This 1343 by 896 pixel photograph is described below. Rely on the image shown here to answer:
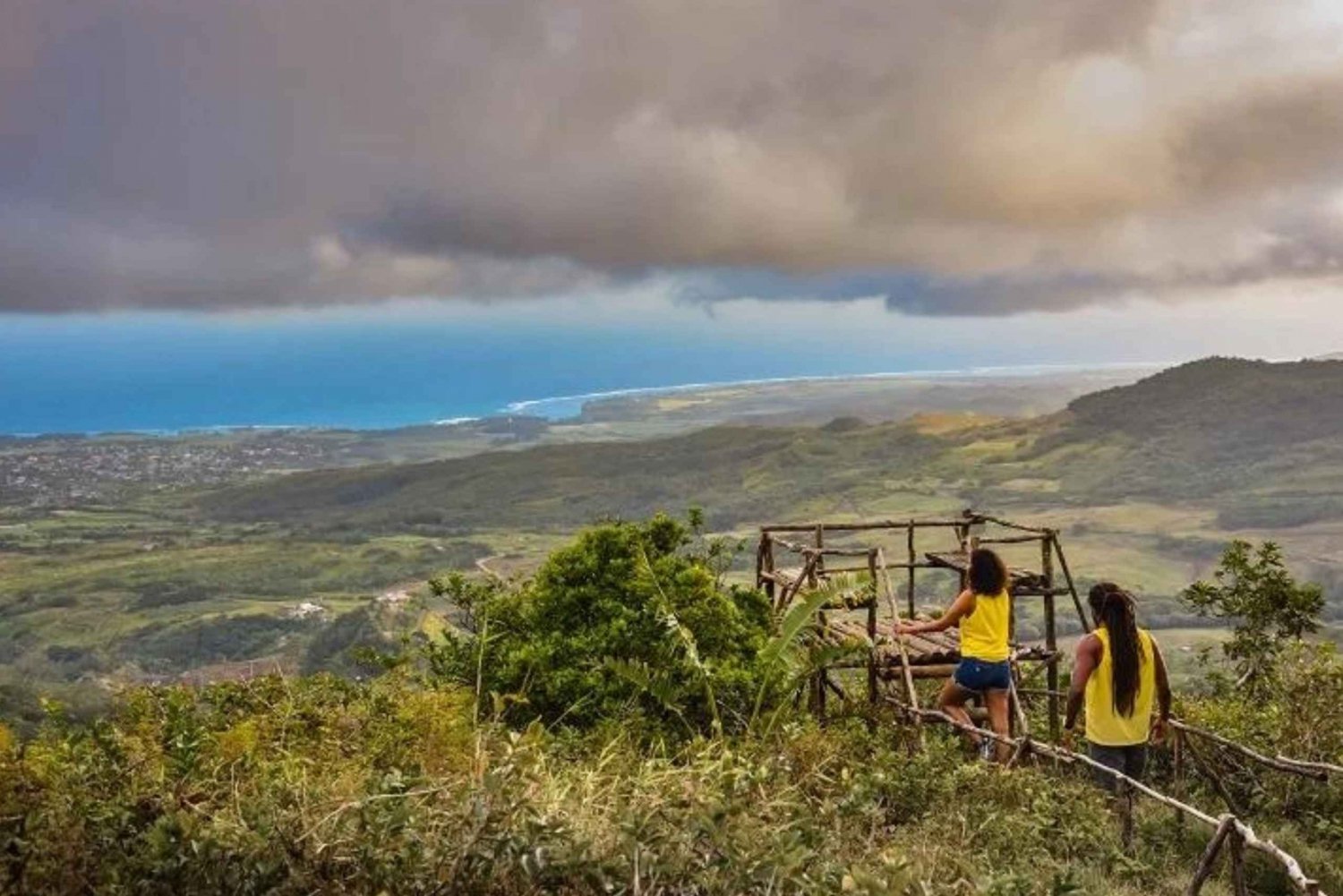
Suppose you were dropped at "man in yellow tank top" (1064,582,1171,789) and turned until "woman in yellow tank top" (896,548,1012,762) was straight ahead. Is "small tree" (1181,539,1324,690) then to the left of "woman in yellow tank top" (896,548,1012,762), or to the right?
right

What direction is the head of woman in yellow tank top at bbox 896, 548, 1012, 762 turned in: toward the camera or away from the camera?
away from the camera

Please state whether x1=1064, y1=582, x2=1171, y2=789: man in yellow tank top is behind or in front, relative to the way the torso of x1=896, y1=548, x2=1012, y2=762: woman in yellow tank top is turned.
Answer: behind

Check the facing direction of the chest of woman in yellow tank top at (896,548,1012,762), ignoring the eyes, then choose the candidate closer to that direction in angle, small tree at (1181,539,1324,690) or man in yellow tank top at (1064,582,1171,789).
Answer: the small tree

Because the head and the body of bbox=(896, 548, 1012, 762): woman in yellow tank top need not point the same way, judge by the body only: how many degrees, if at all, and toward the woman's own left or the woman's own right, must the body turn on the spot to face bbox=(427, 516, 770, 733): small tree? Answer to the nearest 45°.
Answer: approximately 45° to the woman's own left

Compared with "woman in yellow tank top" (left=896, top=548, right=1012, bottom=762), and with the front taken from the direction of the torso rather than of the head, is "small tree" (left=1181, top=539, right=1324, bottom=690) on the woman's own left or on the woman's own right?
on the woman's own right

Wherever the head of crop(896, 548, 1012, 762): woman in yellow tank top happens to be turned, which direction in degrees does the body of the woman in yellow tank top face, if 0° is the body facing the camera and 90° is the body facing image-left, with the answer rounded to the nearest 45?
approximately 135°
